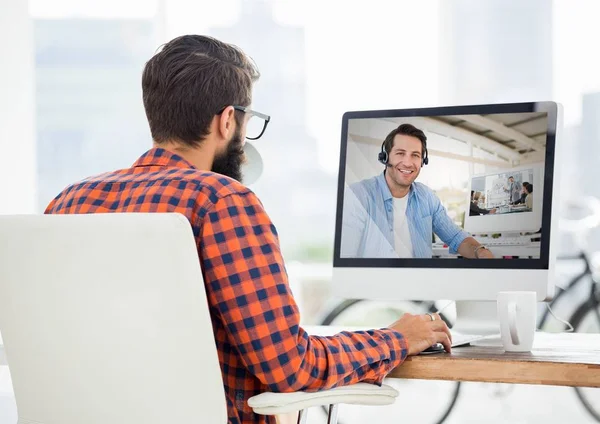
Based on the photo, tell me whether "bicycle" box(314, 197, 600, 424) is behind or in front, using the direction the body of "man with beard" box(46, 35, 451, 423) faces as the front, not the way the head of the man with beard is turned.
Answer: in front

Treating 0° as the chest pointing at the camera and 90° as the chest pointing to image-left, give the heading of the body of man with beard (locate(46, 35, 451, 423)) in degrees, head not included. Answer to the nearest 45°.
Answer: approximately 225°

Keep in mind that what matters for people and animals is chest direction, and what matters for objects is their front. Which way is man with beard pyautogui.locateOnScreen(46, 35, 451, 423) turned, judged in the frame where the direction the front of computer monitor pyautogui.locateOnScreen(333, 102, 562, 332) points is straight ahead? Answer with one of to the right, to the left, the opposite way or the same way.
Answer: the opposite way

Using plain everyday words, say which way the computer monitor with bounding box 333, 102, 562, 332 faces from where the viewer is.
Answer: facing the viewer and to the left of the viewer

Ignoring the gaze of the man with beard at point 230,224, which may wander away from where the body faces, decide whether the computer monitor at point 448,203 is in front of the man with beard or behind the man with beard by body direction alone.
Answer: in front

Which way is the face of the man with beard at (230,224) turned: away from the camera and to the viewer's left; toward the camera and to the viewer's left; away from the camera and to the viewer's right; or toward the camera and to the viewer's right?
away from the camera and to the viewer's right
